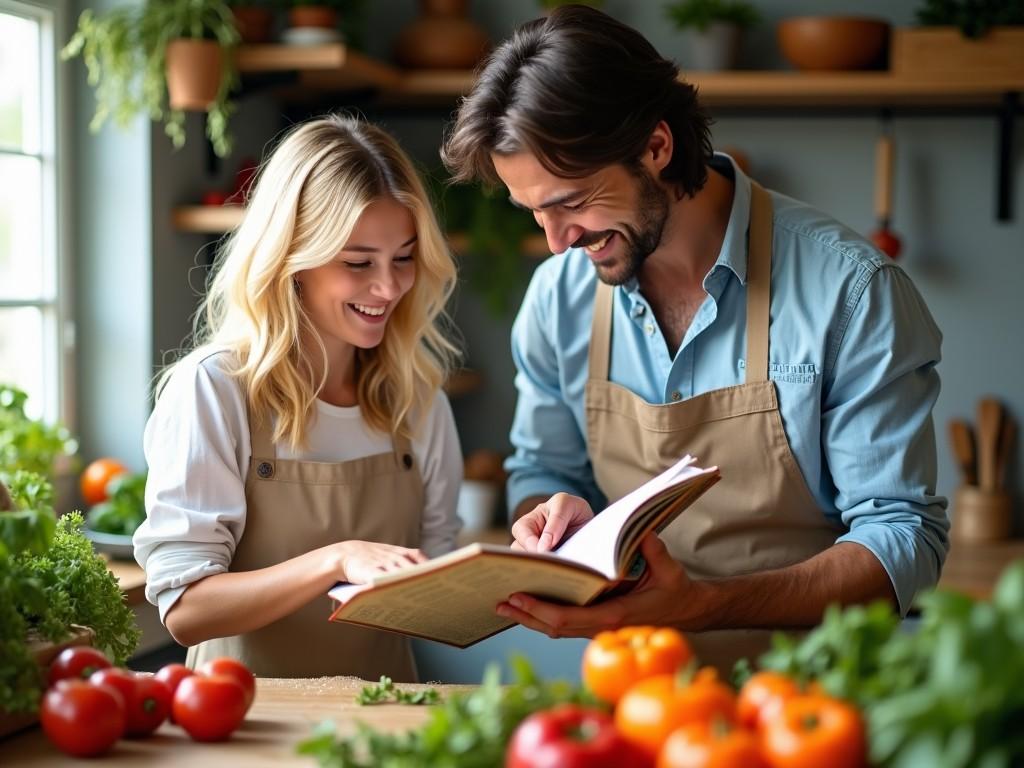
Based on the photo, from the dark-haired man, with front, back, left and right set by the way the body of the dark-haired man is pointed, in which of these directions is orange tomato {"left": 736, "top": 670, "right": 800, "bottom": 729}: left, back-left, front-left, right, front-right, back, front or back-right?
front-left

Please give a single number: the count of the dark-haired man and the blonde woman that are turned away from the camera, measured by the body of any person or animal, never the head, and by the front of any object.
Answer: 0

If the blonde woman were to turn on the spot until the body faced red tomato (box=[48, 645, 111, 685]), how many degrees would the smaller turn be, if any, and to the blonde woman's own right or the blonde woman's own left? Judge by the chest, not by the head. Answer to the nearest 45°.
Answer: approximately 45° to the blonde woman's own right

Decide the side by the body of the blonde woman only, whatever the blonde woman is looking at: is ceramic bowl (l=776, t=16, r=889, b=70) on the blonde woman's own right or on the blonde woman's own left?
on the blonde woman's own left

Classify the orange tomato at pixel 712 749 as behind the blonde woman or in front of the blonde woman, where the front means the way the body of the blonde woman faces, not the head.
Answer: in front

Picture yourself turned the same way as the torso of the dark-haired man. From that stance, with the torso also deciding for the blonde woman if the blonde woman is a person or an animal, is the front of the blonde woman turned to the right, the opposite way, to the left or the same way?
to the left

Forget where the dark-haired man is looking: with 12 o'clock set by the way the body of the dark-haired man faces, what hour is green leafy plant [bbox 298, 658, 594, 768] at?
The green leafy plant is roughly at 11 o'clock from the dark-haired man.

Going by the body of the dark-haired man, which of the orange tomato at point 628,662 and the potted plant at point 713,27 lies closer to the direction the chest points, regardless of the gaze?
the orange tomato

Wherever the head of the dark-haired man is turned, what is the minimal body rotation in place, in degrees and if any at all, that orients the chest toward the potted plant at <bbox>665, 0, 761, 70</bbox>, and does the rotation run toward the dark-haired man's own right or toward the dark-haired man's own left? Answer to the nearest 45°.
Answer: approximately 135° to the dark-haired man's own right

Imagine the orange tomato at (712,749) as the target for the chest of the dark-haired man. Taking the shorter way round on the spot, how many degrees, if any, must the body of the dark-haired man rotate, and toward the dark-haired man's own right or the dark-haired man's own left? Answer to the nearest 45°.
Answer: approximately 45° to the dark-haired man's own left

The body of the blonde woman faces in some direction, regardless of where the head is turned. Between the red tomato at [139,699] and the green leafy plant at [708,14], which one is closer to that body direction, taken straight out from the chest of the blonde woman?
the red tomato

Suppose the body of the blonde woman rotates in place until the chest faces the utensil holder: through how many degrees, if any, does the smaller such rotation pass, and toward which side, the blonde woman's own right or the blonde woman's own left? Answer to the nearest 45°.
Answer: approximately 90° to the blonde woman's own left

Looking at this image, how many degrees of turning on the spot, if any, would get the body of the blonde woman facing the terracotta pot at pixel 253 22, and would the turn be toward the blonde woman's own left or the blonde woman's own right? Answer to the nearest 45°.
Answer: approximately 135° to the blonde woman's own left

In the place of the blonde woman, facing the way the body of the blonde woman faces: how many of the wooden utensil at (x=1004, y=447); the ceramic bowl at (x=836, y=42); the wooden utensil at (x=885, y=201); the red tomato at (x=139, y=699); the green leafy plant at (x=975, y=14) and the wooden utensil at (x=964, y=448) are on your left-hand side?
5

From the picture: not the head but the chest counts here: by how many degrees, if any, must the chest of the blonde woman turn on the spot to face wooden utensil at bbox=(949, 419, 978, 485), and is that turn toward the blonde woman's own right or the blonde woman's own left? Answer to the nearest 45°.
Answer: approximately 90° to the blonde woman's own left
